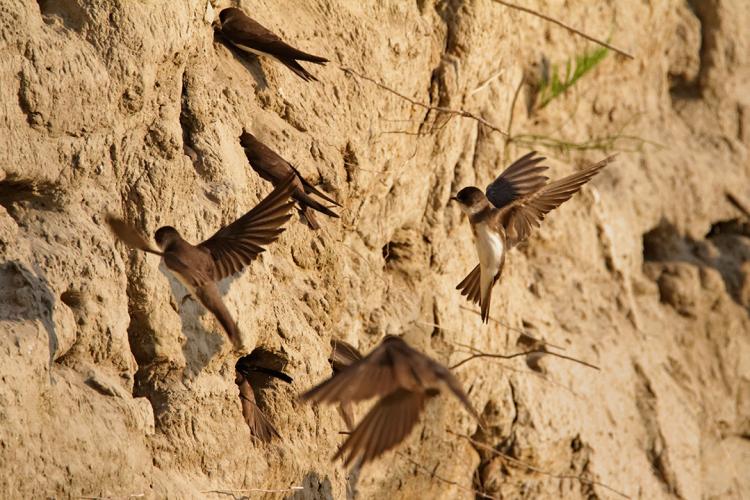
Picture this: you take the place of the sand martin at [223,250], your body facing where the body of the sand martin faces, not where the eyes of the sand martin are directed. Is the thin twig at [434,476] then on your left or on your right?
on your right

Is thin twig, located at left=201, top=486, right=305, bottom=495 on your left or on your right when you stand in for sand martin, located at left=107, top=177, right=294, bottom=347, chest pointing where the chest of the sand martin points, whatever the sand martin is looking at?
on your right

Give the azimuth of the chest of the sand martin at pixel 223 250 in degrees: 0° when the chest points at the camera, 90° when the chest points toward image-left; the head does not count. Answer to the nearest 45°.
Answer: approximately 135°
